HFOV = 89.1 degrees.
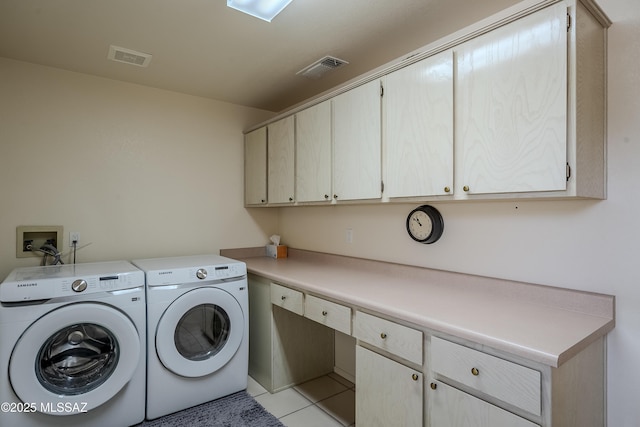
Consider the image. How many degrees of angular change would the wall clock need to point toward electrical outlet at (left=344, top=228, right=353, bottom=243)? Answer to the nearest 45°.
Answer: approximately 90° to its right

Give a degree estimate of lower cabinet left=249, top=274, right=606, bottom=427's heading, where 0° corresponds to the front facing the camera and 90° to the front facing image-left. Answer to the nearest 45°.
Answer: approximately 45°

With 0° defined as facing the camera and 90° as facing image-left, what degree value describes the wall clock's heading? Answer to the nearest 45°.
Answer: approximately 45°

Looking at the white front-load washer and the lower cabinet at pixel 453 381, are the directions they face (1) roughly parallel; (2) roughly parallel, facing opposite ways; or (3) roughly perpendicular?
roughly perpendicular

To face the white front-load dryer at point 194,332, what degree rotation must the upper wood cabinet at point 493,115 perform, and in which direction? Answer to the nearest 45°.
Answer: approximately 45° to its right

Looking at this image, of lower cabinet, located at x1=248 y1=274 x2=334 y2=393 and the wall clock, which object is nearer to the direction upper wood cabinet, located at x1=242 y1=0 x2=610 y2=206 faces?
the lower cabinet

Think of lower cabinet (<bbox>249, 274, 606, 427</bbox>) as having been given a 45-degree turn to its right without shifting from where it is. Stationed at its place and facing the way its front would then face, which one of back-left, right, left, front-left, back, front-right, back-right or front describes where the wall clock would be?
right

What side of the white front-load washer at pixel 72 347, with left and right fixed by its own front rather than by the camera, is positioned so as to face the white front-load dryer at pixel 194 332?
left

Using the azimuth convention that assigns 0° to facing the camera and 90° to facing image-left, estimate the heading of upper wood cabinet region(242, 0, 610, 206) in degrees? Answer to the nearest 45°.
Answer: approximately 45°

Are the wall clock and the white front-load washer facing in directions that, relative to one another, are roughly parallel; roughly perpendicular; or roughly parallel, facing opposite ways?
roughly perpendicular

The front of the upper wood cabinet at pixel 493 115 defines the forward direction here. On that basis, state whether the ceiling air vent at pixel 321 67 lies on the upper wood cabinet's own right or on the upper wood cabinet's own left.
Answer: on the upper wood cabinet's own right

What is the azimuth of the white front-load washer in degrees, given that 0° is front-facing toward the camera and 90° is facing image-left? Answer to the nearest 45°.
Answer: approximately 0°
